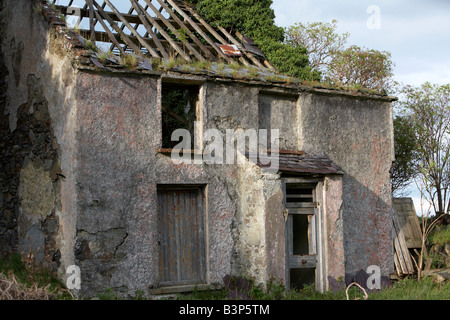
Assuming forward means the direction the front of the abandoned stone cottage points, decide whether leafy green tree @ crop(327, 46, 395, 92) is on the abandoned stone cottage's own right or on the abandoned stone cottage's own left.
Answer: on the abandoned stone cottage's own left

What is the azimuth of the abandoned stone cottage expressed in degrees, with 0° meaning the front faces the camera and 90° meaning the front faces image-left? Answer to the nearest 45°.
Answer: approximately 315°

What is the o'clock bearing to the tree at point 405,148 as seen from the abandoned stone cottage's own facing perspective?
The tree is roughly at 9 o'clock from the abandoned stone cottage.

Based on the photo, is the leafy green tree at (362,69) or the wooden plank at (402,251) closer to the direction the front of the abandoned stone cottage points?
the wooden plank

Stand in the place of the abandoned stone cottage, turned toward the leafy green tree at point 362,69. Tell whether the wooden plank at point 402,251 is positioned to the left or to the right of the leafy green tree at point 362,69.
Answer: right

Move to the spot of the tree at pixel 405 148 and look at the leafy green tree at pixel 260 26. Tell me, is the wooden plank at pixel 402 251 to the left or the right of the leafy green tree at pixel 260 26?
left

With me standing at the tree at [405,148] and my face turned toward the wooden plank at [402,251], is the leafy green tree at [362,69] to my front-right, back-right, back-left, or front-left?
back-right
